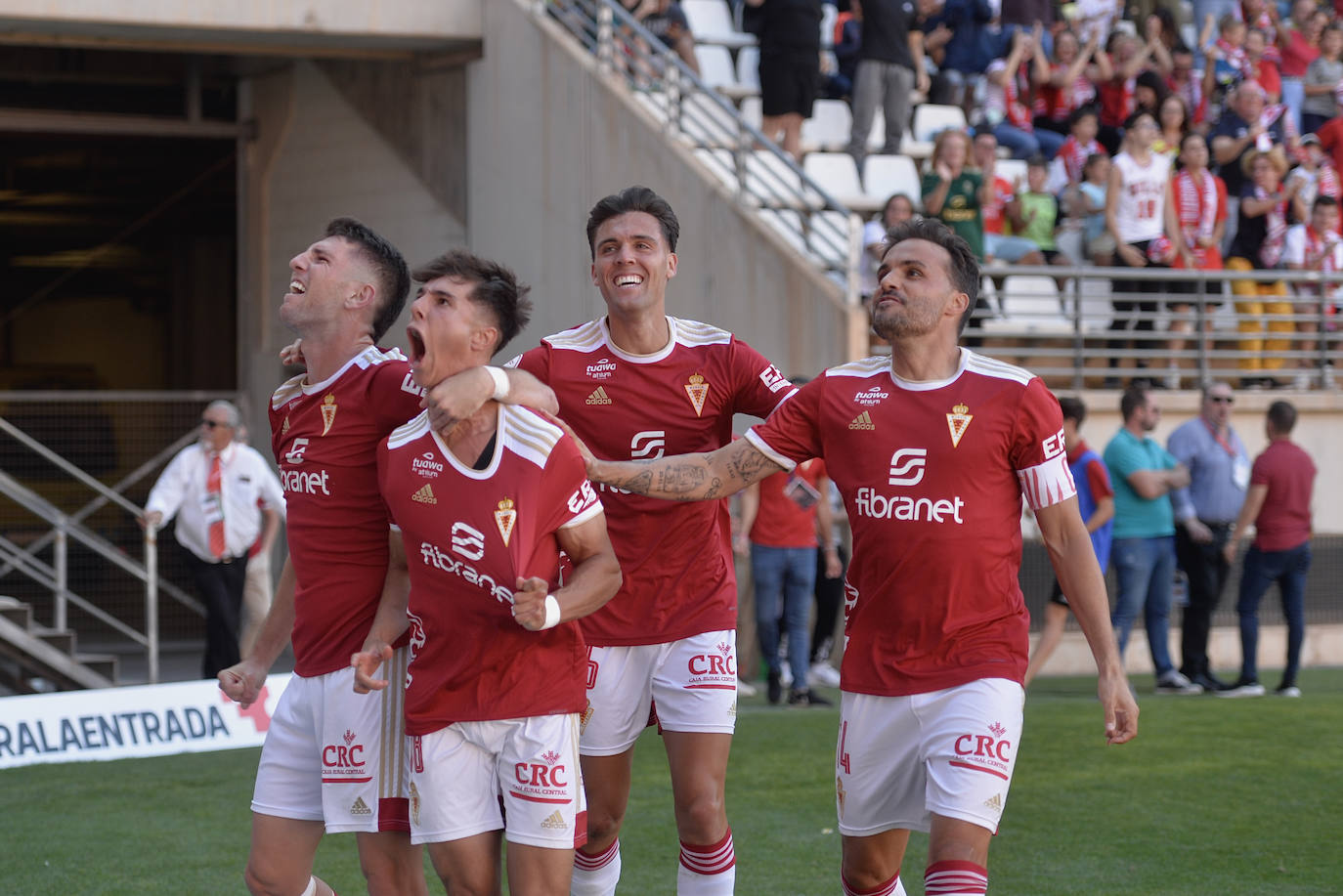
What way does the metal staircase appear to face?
to the viewer's right

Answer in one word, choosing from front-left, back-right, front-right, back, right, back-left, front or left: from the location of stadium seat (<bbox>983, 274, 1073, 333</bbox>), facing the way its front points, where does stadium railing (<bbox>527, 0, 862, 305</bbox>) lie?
right

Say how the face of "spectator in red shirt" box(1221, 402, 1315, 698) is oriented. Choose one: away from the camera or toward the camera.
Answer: away from the camera

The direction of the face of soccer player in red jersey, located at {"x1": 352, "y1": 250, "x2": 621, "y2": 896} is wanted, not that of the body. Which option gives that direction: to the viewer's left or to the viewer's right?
to the viewer's left

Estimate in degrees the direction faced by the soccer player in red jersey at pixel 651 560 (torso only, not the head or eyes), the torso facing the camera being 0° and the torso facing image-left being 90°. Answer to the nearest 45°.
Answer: approximately 0°

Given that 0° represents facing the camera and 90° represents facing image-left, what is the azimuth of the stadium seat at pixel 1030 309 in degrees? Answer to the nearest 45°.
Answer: approximately 0°

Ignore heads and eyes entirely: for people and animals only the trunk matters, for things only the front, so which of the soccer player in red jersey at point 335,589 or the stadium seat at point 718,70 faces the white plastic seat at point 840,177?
the stadium seat

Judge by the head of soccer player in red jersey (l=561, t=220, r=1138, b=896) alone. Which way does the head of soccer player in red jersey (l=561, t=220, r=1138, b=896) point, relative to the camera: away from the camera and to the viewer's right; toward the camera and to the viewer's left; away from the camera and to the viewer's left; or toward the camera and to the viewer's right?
toward the camera and to the viewer's left

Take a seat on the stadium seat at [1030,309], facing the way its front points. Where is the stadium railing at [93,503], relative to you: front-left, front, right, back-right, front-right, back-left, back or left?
right
